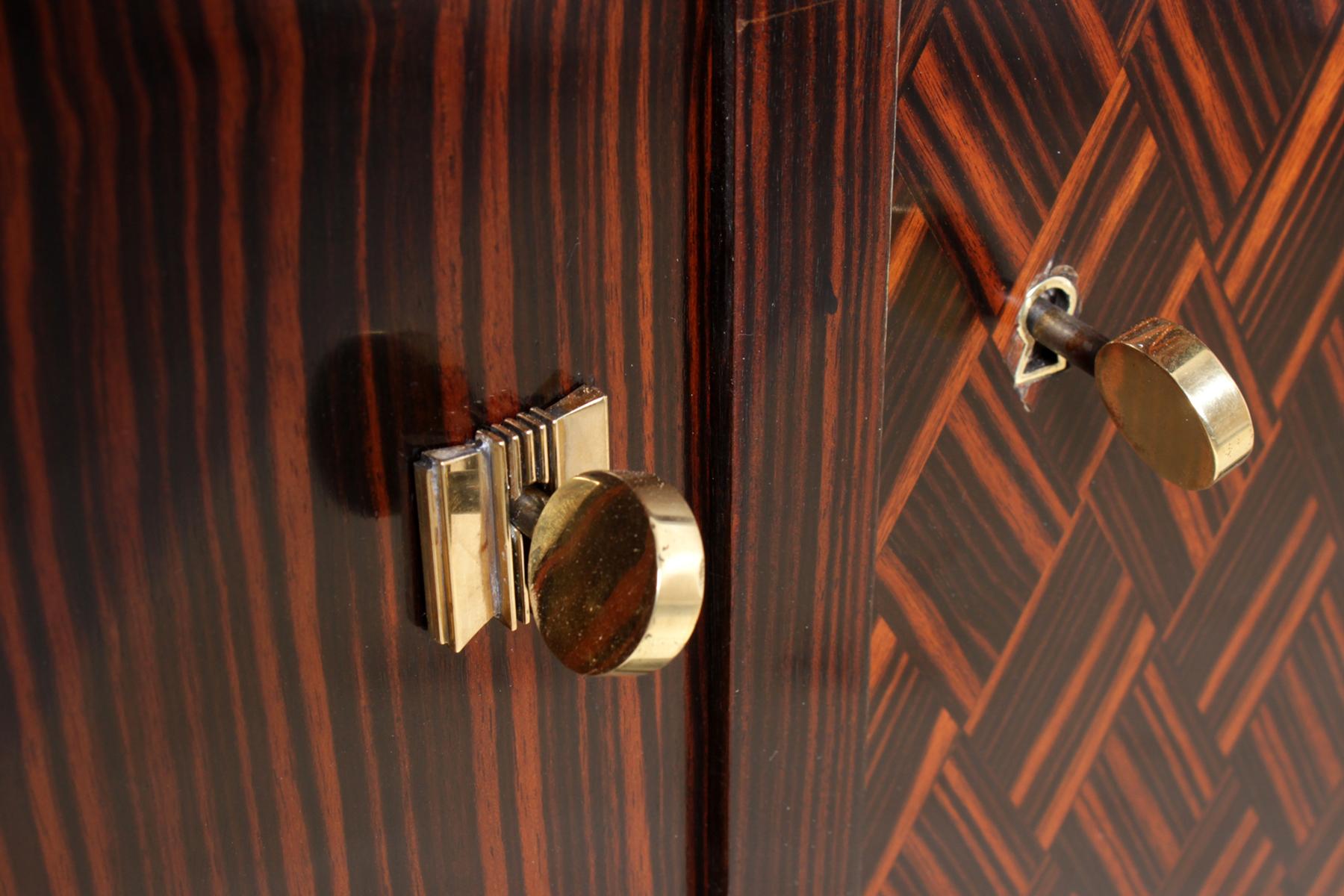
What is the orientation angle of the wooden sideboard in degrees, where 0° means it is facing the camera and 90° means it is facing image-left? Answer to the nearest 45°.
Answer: approximately 315°
